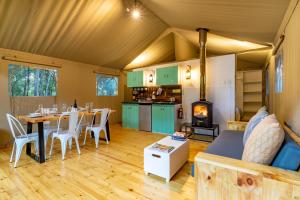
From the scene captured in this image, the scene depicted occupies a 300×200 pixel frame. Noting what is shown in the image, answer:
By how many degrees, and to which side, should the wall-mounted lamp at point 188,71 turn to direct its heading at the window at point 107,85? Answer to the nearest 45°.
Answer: approximately 90° to its right

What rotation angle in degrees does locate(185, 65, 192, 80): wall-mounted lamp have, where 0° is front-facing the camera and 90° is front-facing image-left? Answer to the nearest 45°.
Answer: approximately 0°

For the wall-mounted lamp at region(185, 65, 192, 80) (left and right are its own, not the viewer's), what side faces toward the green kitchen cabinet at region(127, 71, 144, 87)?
right

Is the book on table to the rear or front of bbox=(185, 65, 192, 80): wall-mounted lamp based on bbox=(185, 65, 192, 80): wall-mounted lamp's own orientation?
to the front

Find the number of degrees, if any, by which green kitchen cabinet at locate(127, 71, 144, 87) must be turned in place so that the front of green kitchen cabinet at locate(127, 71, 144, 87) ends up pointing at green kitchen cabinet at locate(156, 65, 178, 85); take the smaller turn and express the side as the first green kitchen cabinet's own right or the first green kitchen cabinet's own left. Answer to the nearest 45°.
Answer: approximately 45° to the first green kitchen cabinet's own left

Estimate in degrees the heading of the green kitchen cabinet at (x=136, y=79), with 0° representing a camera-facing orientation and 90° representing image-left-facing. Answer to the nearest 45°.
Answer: approximately 0°

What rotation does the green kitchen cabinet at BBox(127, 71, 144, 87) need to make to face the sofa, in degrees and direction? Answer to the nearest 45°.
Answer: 0° — it already faces it

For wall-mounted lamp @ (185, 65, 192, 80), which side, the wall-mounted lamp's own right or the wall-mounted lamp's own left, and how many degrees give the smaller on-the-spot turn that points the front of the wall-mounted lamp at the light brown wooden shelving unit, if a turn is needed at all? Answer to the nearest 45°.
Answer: approximately 135° to the wall-mounted lamp's own left

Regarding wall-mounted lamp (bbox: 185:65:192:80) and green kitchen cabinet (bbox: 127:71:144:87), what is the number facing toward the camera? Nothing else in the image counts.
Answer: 2

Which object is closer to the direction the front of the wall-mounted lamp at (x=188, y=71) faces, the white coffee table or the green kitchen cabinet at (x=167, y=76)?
the white coffee table

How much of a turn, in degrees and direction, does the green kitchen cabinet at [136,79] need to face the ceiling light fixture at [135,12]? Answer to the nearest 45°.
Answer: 0° — it already faces it
